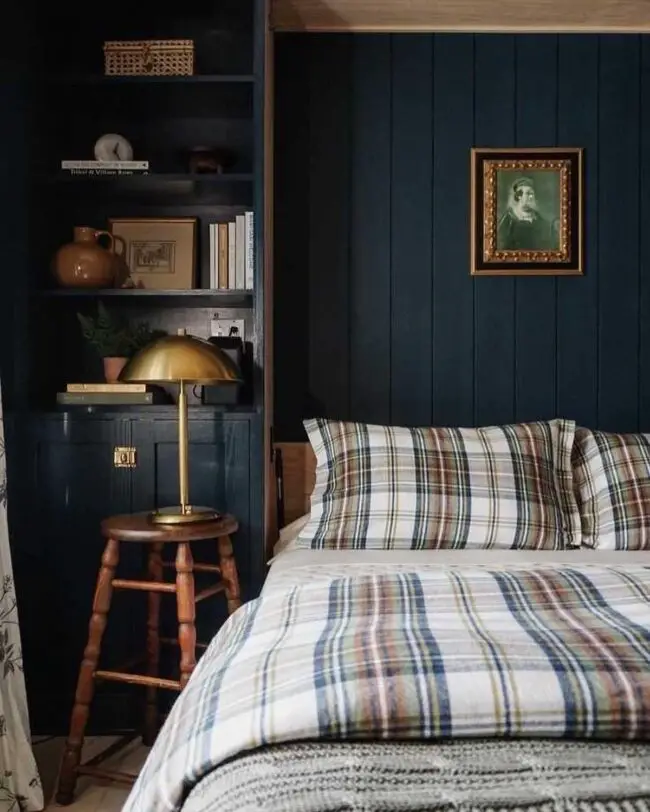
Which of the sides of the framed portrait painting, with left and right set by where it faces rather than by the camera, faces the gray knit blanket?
front

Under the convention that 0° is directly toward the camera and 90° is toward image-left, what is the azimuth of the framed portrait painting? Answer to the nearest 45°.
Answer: approximately 0°

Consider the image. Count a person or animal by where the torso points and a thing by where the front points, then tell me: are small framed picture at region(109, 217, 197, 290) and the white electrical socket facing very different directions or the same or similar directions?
same or similar directions

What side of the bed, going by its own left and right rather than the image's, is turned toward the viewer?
front

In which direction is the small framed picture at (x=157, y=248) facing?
toward the camera

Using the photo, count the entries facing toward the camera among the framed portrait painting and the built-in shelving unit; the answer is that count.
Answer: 2

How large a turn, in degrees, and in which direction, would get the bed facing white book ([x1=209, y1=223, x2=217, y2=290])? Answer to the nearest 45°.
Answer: approximately 180°

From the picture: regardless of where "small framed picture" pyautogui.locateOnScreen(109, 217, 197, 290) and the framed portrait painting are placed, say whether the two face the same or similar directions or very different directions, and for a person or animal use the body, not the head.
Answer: same or similar directions

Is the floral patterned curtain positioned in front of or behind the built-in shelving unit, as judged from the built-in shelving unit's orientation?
in front

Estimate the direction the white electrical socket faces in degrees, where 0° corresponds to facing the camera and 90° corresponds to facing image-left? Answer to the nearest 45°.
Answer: approximately 0°

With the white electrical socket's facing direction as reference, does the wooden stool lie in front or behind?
in front

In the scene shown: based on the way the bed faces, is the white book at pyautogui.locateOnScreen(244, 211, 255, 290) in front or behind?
behind
